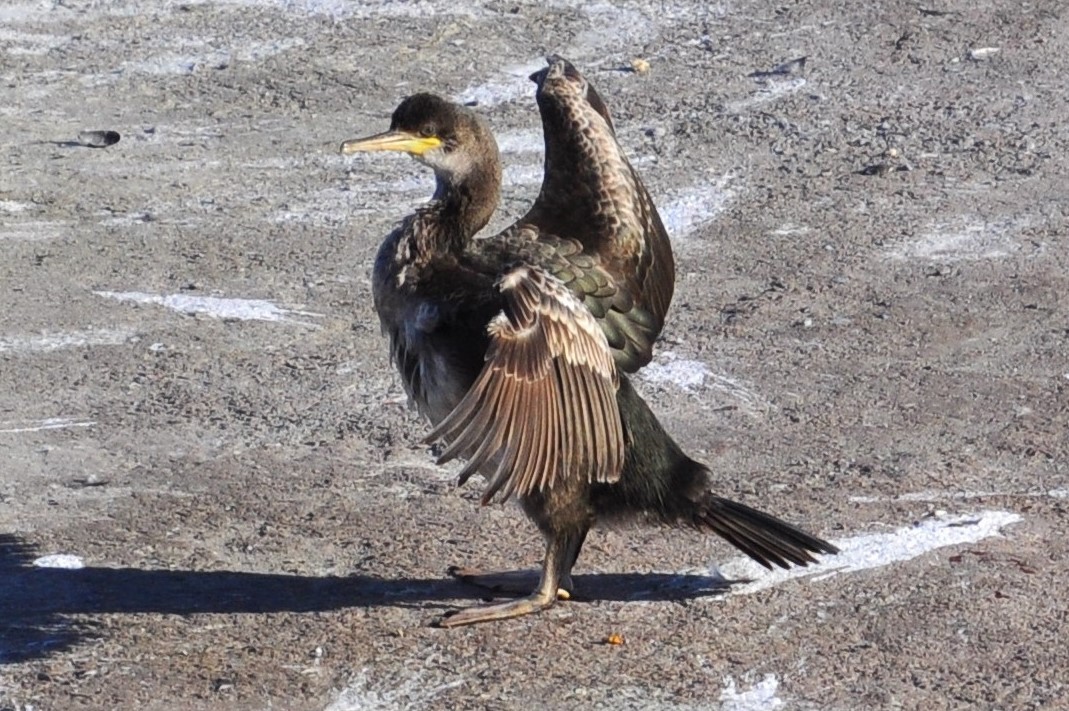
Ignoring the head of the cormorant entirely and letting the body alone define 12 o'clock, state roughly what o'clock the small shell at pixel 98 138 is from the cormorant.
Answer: The small shell is roughly at 2 o'clock from the cormorant.

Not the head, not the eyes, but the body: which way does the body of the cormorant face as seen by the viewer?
to the viewer's left
